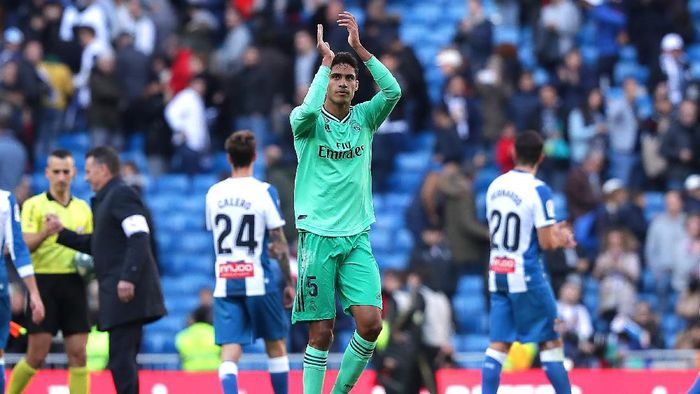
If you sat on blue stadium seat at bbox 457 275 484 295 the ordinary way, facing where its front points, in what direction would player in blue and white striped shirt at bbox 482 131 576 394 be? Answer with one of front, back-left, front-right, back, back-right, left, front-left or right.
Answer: front

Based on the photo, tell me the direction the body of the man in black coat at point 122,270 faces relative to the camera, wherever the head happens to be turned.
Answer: to the viewer's left

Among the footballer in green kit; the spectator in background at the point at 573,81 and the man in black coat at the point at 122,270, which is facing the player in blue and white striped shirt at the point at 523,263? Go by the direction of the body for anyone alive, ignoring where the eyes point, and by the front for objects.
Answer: the spectator in background

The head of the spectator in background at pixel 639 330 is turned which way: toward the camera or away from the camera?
toward the camera

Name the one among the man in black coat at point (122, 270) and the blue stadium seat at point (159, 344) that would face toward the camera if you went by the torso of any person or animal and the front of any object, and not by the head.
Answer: the blue stadium seat

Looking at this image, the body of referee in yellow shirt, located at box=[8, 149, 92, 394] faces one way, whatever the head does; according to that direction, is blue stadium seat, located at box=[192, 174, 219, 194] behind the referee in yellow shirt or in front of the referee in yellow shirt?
behind

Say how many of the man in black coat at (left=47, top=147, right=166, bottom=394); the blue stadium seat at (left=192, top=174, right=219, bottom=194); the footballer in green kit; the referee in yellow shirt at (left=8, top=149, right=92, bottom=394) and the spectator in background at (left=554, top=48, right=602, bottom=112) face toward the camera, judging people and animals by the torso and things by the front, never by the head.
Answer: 4

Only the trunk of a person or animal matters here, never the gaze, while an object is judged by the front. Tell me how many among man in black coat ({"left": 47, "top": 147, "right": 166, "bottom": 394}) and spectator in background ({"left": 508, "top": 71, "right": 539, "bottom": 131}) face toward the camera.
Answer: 1

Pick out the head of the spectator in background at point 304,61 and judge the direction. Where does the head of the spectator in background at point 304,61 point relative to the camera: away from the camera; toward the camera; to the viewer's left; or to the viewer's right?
toward the camera

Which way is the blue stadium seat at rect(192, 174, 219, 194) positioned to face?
toward the camera

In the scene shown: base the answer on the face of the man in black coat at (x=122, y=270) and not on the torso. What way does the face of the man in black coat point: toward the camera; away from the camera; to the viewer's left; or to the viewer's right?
to the viewer's left

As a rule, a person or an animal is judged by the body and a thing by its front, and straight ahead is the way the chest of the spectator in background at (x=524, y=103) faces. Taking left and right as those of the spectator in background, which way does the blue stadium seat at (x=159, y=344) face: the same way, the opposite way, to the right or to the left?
the same way

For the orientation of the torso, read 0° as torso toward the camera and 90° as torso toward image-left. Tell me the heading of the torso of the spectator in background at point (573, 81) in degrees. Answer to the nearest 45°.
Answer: approximately 0°

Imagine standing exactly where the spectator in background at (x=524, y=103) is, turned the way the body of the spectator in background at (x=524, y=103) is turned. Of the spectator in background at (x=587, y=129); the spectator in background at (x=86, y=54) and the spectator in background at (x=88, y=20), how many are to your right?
2

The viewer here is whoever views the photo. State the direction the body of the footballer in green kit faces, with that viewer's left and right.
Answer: facing the viewer

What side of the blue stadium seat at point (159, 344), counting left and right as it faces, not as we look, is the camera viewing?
front
